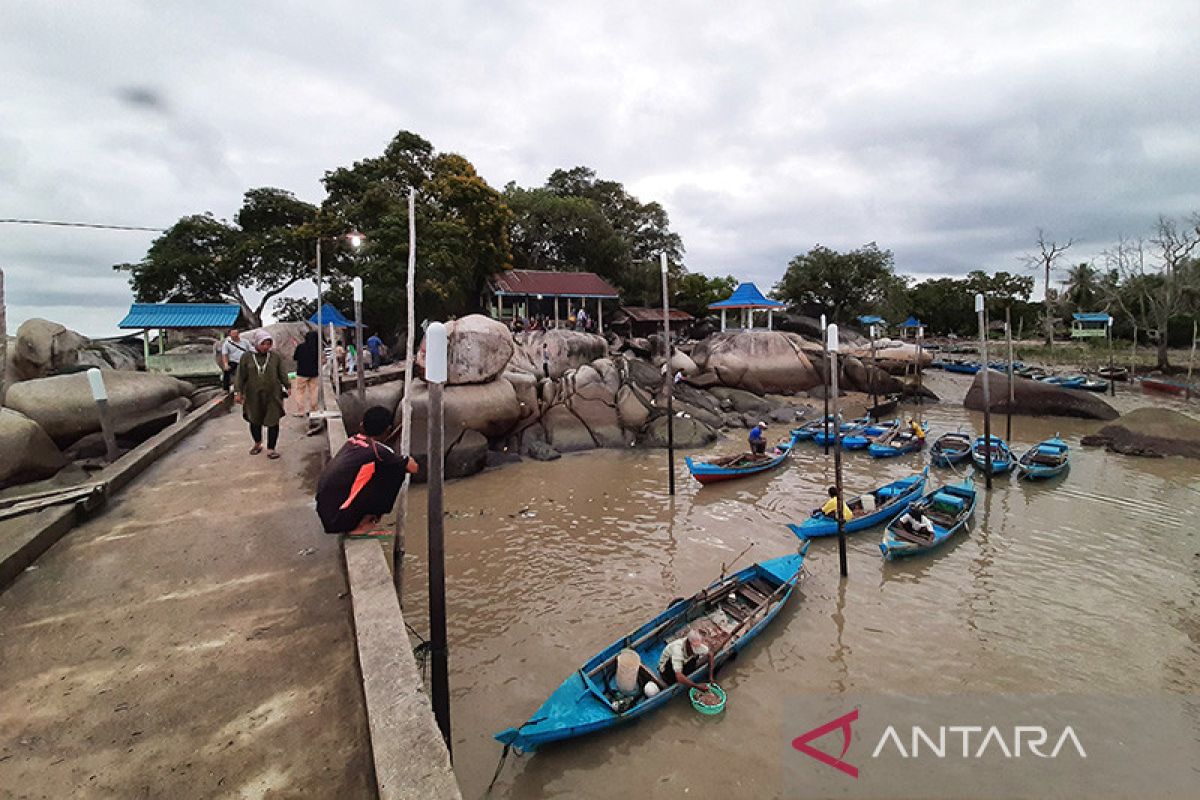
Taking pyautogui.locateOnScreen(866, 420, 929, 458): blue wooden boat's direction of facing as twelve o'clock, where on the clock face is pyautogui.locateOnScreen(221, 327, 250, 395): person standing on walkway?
The person standing on walkway is roughly at 12 o'clock from the blue wooden boat.

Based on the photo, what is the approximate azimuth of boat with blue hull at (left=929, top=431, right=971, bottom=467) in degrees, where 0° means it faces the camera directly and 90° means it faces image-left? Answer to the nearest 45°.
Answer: approximately 45°

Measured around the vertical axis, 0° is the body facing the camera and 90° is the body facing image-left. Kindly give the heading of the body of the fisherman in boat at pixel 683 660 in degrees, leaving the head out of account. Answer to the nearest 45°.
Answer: approximately 315°

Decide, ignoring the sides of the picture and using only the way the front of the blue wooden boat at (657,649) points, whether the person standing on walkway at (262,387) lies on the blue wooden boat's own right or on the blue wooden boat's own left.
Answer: on the blue wooden boat's own right

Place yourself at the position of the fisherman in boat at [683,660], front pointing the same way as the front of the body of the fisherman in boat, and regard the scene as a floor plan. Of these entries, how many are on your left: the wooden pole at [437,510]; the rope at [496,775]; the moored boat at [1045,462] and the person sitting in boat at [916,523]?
2

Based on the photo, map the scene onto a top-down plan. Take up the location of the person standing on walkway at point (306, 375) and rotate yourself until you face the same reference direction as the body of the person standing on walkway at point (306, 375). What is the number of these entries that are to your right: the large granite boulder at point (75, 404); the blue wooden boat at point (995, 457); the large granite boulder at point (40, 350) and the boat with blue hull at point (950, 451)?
2

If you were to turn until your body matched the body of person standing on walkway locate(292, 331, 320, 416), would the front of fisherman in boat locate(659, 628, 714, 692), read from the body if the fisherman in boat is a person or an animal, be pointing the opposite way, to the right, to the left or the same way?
the opposite way

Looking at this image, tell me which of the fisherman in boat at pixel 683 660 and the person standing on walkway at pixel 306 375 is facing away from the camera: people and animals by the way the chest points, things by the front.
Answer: the person standing on walkway

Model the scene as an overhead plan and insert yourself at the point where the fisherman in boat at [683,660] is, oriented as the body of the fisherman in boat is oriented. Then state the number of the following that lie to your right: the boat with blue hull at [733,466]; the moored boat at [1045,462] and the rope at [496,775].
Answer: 1
